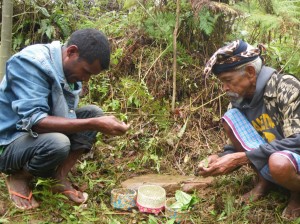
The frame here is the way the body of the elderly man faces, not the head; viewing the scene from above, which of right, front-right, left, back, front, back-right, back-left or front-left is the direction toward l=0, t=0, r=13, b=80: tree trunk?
front-right

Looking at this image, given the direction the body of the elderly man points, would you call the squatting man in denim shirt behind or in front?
in front

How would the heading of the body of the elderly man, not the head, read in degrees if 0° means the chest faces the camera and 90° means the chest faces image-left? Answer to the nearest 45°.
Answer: approximately 45°

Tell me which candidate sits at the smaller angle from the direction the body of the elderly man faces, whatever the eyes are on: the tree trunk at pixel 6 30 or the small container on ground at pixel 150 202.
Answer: the small container on ground

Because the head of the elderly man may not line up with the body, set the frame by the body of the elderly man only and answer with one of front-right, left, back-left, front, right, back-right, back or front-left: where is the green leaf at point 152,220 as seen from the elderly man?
front

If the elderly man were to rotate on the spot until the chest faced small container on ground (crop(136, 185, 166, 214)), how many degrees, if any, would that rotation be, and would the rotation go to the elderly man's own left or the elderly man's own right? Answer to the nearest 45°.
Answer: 0° — they already face it

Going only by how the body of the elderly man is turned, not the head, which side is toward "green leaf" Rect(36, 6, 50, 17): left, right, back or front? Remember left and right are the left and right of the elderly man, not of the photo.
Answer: right

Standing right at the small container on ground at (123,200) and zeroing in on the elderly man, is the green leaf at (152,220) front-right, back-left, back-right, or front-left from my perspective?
front-right

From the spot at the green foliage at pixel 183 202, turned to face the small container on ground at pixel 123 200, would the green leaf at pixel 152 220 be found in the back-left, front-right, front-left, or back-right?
front-left
